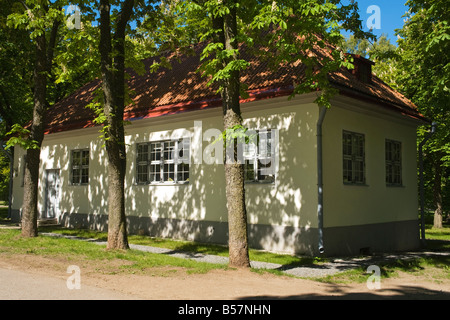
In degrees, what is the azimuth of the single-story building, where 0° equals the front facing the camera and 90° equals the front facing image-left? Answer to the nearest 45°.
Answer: approximately 45°
